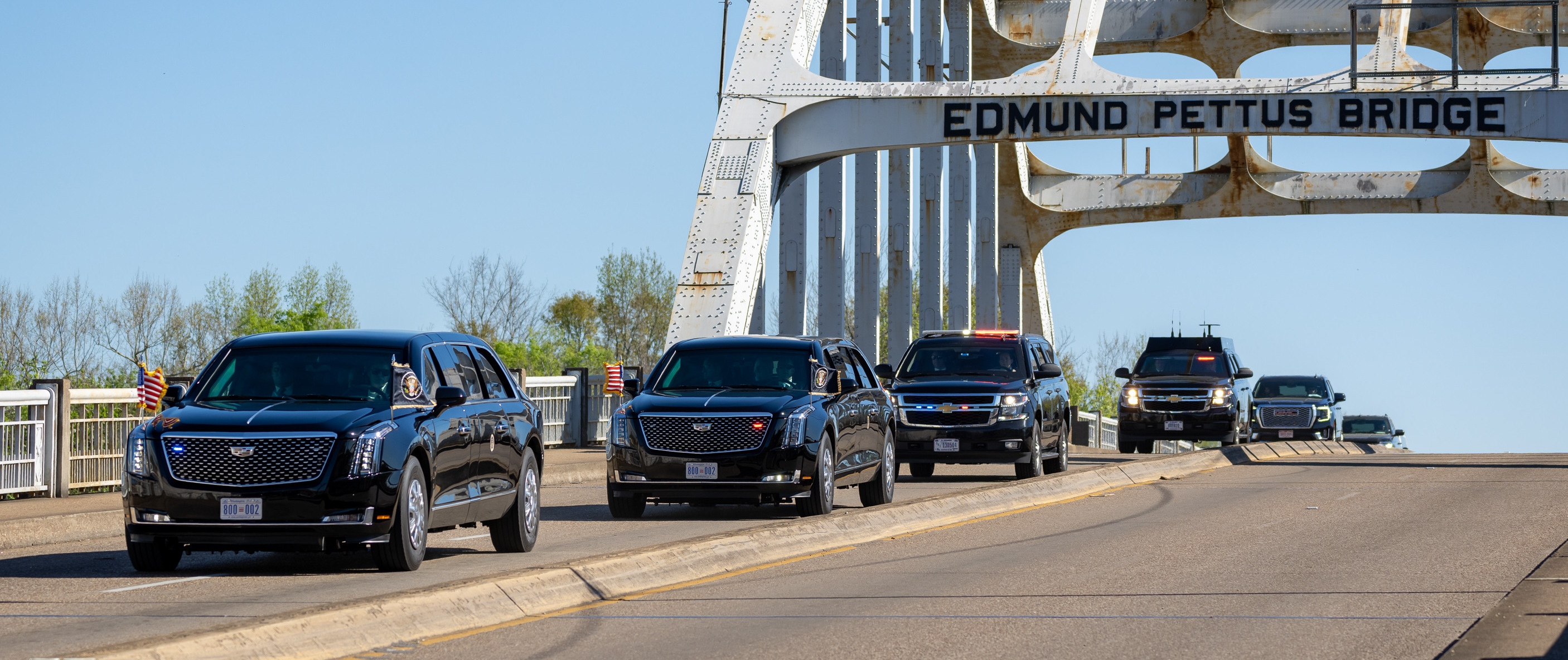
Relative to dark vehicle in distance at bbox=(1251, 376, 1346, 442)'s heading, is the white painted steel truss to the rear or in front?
in front

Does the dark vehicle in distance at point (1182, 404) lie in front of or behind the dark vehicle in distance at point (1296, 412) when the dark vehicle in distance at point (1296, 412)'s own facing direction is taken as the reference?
in front

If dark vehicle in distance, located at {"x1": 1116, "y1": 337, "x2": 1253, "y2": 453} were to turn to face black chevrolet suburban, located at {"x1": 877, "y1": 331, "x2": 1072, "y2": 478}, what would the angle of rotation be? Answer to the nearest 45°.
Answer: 0° — it already faces it

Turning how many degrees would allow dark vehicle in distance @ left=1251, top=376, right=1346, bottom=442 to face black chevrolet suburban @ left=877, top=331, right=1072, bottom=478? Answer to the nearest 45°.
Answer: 0° — it already faces it

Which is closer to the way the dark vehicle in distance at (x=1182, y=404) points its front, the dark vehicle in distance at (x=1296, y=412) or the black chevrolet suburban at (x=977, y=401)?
the black chevrolet suburban

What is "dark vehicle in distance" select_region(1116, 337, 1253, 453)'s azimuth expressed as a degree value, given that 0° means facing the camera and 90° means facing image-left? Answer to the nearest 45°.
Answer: approximately 0°

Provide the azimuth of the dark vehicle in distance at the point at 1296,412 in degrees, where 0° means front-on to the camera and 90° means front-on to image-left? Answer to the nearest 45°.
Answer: approximately 0°

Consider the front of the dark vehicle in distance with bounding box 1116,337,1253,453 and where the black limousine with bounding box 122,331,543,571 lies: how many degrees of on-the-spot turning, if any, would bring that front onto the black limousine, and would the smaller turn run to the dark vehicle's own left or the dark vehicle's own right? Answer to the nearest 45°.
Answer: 0° — it already faces it

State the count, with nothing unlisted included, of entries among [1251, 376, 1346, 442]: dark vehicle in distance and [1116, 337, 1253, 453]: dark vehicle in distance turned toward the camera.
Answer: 2
